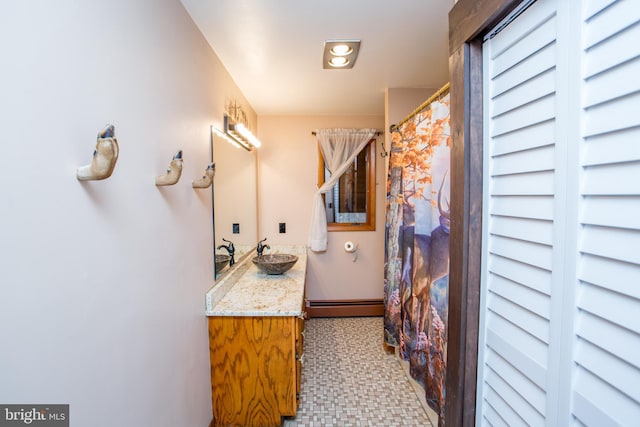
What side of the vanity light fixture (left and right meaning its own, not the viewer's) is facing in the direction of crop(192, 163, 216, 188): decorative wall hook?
right

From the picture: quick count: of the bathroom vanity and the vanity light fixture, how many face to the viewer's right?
2

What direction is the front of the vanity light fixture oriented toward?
to the viewer's right

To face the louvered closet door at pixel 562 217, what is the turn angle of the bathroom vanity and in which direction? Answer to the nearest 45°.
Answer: approximately 45° to its right

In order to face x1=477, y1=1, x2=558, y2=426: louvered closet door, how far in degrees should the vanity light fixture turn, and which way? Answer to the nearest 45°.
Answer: approximately 45° to its right

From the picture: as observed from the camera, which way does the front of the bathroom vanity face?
facing to the right of the viewer
